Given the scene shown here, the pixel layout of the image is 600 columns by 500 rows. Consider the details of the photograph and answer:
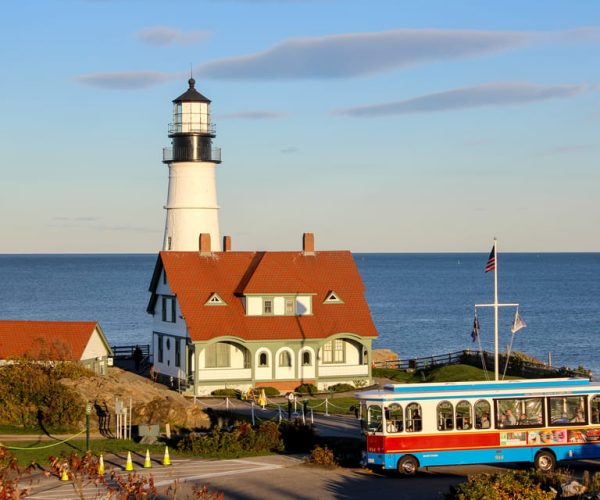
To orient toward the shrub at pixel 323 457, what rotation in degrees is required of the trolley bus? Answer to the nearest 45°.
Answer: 0° — it already faces it

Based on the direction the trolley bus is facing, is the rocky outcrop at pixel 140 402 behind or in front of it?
in front

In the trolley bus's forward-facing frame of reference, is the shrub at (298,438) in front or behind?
in front

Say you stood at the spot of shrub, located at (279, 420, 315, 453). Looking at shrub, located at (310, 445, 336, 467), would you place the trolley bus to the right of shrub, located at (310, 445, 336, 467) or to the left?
left

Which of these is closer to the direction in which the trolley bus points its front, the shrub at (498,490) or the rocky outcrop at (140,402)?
the rocky outcrop

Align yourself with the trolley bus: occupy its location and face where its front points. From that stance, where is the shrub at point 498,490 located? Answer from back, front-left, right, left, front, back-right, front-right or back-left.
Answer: left

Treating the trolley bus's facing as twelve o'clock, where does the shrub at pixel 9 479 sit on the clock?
The shrub is roughly at 11 o'clock from the trolley bus.

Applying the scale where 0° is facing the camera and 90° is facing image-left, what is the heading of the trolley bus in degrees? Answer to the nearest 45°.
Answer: approximately 90°
